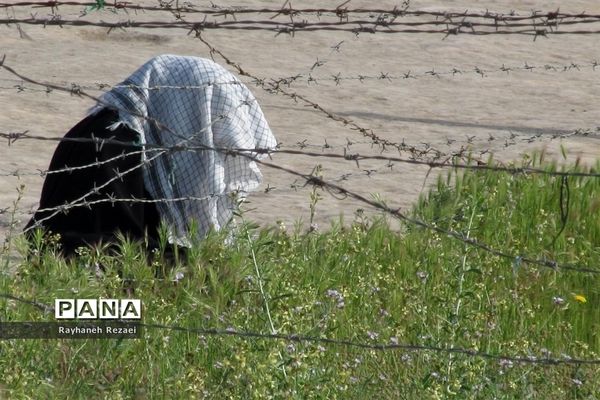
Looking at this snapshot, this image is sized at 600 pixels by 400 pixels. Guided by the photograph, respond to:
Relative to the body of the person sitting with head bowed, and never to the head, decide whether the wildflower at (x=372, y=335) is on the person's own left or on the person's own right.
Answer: on the person's own right

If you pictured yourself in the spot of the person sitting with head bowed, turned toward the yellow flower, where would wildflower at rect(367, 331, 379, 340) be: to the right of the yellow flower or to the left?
right

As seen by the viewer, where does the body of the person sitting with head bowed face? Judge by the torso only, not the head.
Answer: to the viewer's right

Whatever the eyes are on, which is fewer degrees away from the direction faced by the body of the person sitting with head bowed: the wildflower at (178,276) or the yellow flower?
the yellow flower

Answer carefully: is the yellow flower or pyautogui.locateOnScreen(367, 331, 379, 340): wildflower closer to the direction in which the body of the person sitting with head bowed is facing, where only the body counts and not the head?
the yellow flower

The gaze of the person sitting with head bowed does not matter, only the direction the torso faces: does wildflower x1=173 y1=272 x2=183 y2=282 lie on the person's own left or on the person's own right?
on the person's own right

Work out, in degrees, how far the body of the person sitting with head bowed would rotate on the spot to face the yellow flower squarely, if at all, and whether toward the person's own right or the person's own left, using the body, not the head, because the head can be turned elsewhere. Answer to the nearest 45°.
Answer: approximately 45° to the person's own right
